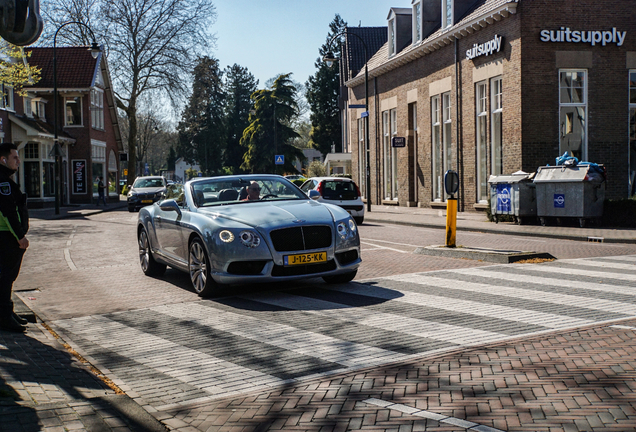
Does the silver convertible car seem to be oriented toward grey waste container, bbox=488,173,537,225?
no

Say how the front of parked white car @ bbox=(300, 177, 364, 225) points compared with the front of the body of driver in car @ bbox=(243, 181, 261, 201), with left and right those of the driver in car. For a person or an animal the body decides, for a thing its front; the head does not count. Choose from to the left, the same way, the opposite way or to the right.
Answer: the opposite way

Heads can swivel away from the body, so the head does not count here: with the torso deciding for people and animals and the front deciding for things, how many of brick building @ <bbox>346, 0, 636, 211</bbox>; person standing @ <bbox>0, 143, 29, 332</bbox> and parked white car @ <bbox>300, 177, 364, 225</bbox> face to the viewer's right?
1

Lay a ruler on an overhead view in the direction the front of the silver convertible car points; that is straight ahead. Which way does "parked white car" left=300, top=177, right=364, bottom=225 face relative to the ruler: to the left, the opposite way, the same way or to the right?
the opposite way

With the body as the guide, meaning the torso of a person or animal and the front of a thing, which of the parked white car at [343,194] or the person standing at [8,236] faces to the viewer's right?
the person standing

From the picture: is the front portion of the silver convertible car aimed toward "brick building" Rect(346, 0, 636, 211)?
no

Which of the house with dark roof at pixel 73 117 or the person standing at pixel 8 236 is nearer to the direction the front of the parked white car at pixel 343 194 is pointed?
the house with dark roof

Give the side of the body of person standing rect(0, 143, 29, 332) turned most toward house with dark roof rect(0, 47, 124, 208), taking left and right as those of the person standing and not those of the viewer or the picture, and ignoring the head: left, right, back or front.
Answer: left

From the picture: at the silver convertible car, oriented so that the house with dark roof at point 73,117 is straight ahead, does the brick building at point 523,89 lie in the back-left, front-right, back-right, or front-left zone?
front-right

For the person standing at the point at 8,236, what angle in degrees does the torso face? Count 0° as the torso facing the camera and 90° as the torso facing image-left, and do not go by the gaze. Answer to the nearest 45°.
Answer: approximately 270°

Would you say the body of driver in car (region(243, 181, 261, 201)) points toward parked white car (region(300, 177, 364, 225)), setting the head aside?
no

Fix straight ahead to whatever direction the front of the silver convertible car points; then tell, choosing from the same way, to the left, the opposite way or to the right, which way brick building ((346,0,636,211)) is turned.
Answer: to the right

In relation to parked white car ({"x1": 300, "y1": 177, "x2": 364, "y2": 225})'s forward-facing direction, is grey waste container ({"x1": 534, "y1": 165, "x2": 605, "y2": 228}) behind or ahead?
behind

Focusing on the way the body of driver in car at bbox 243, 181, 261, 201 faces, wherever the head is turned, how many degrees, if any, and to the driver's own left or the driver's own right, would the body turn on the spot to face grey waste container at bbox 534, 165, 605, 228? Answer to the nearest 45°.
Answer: approximately 90° to the driver's own left

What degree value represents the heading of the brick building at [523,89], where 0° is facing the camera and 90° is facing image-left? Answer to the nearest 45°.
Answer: approximately 45°

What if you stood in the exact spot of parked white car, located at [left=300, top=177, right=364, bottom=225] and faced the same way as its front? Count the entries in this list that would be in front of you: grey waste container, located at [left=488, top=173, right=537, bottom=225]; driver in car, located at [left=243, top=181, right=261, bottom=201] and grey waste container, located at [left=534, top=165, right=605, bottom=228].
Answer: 0

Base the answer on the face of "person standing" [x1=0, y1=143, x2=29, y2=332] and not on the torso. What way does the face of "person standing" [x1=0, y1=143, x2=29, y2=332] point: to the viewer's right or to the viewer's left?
to the viewer's right

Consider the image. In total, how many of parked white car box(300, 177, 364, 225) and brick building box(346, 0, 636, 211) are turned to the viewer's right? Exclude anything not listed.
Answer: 0

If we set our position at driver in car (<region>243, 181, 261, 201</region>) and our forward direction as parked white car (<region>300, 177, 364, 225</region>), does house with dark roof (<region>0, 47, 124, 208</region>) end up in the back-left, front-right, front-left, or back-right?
front-left
